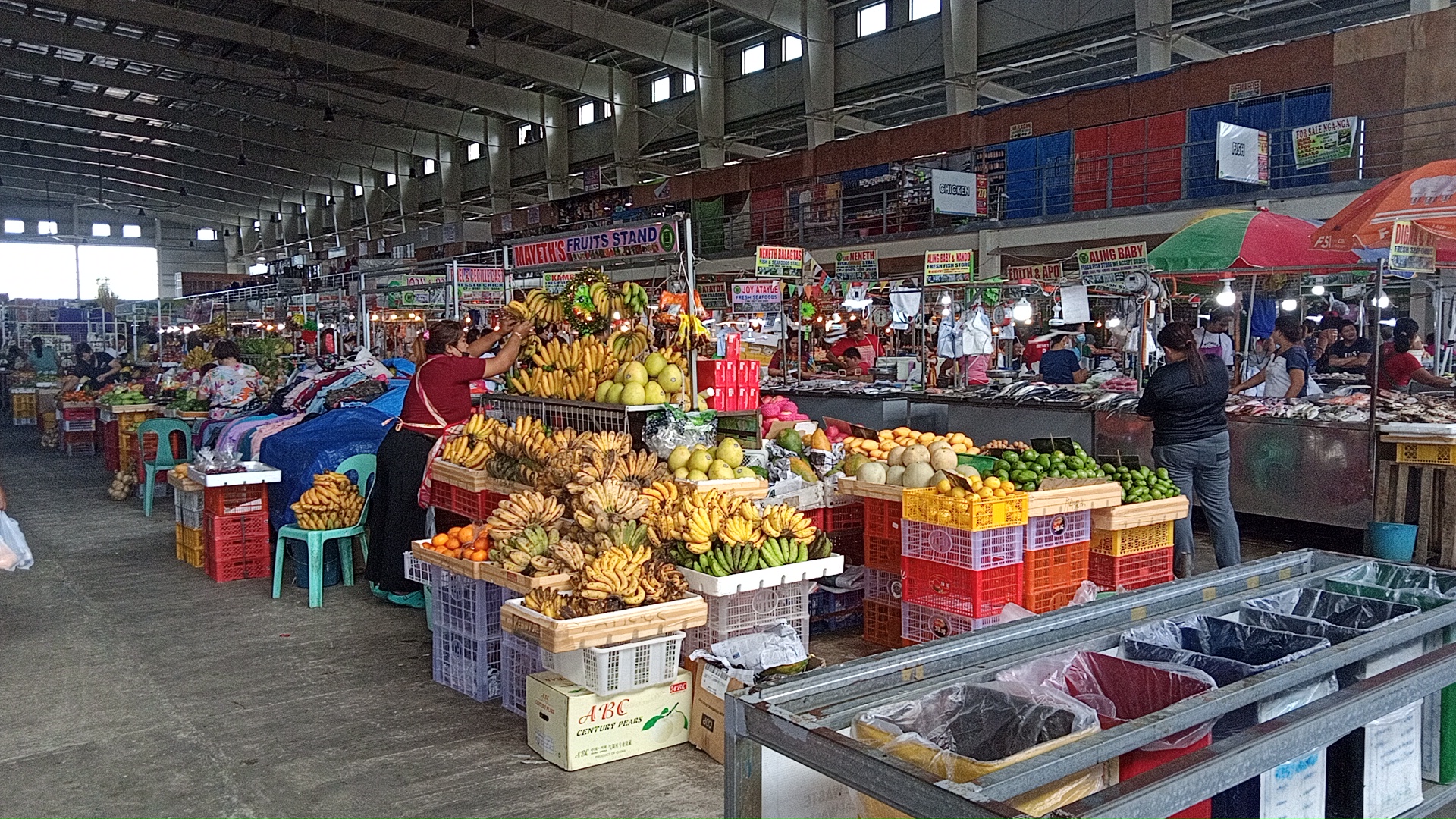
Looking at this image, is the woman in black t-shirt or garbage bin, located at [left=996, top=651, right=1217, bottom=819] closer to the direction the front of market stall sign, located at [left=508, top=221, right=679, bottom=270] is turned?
the garbage bin

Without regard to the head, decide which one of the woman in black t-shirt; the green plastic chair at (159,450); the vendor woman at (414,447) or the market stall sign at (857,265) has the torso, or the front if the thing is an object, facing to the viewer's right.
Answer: the vendor woman

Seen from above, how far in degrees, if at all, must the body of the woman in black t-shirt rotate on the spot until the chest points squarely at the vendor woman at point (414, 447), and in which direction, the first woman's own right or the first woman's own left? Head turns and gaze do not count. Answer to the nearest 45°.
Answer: approximately 45° to the first woman's own left

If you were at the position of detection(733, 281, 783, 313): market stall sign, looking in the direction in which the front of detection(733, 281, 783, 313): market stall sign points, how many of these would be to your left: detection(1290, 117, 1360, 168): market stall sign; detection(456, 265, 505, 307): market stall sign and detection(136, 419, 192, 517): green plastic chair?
1

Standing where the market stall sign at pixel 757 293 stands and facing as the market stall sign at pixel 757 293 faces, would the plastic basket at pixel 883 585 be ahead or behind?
ahead

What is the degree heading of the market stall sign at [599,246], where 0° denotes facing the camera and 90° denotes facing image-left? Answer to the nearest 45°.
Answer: approximately 45°

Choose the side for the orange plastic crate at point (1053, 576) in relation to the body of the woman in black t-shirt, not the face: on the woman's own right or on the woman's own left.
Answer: on the woman's own left

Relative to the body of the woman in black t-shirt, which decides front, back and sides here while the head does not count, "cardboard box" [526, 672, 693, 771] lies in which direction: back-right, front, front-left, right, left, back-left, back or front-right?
left

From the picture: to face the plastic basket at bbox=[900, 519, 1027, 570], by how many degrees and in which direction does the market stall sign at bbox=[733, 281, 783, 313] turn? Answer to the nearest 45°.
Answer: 0° — it already faces it

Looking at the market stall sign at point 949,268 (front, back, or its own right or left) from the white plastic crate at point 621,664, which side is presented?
front

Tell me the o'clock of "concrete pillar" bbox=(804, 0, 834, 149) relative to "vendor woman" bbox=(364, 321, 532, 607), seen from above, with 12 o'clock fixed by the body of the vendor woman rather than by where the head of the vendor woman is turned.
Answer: The concrete pillar is roughly at 10 o'clock from the vendor woman.

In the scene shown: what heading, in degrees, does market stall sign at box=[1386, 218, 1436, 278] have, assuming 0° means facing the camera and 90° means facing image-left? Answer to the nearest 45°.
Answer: approximately 315°

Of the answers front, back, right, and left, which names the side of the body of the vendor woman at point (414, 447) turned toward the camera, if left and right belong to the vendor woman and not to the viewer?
right

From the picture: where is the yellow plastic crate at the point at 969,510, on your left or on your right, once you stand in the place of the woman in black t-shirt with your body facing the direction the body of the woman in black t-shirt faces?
on your left

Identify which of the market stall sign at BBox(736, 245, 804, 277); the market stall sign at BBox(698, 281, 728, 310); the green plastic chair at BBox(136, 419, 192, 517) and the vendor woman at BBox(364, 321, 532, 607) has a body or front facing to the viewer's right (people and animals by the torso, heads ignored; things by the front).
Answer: the vendor woman

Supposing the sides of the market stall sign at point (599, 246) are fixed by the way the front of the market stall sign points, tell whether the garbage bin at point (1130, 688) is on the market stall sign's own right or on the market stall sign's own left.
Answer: on the market stall sign's own left
